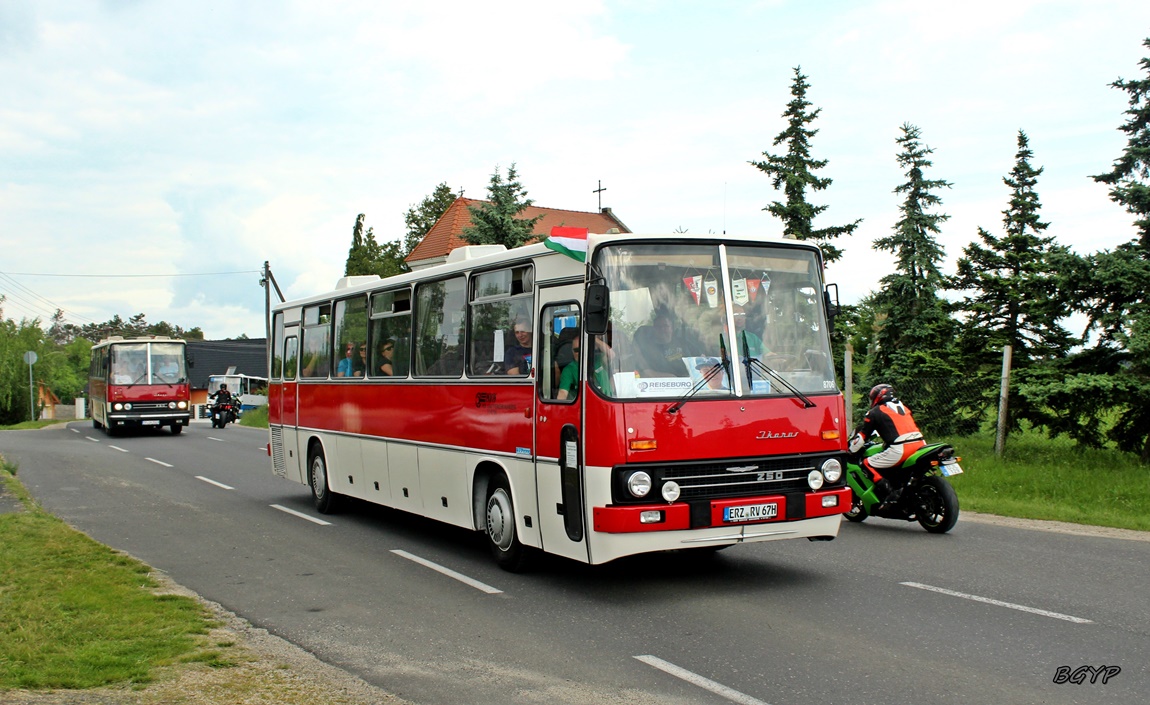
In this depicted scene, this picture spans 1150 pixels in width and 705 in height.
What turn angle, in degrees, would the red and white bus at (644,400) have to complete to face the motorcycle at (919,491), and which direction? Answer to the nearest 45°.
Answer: approximately 90° to its left

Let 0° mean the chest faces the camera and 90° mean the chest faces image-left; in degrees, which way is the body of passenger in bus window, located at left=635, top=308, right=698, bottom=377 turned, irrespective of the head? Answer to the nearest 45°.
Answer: approximately 315°

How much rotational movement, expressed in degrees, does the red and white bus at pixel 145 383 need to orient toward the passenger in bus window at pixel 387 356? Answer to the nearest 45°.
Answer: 0° — it already faces them

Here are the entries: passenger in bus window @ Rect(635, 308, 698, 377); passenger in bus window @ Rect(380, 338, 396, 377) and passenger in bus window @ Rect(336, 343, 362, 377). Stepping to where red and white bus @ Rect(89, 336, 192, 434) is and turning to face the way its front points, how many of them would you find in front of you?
3

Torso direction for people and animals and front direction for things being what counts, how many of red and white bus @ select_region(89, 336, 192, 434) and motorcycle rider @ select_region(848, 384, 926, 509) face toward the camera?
1

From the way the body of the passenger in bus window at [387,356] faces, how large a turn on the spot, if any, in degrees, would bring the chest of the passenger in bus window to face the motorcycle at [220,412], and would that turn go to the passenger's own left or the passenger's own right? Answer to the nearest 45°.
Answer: approximately 135° to the passenger's own left

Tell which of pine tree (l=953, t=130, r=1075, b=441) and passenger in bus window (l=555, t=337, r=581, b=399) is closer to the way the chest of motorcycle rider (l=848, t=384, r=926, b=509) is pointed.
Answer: the pine tree

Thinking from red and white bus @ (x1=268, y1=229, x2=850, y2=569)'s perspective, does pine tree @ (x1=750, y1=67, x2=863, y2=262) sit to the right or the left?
on its left
